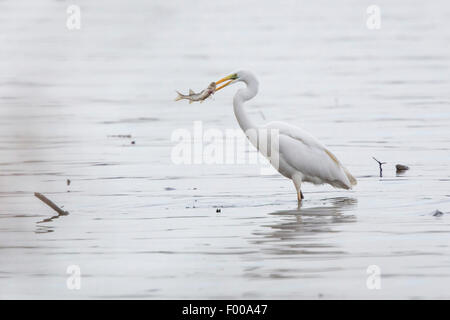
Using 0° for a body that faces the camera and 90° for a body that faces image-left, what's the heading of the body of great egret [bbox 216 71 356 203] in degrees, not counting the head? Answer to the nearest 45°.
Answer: approximately 90°

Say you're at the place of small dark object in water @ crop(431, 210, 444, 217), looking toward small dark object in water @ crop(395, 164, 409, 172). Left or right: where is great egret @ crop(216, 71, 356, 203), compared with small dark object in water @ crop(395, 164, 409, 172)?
left

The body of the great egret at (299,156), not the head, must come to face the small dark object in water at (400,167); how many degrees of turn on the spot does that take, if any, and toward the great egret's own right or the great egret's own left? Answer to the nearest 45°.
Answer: approximately 135° to the great egret's own right

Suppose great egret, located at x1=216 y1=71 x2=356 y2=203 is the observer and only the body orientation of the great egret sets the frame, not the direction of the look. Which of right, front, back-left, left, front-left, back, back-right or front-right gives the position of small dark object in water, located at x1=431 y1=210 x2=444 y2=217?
back-left
